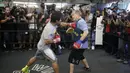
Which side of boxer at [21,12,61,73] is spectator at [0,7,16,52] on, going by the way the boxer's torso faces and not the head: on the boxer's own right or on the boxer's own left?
on the boxer's own left

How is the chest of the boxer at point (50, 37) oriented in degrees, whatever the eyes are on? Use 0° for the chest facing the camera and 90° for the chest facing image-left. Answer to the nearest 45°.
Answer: approximately 270°
